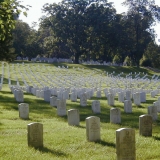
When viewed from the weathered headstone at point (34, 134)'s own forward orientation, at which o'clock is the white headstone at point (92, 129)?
The white headstone is roughly at 10 o'clock from the weathered headstone.

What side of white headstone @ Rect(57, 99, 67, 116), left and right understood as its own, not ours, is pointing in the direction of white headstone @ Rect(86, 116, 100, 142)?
front

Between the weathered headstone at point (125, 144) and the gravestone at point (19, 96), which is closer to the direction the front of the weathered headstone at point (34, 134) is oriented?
the weathered headstone

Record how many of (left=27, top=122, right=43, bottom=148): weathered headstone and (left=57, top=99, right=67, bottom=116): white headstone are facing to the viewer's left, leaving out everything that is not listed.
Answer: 0

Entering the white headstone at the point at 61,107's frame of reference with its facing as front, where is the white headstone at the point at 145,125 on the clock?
the white headstone at the point at 145,125 is roughly at 11 o'clock from the white headstone at the point at 61,107.

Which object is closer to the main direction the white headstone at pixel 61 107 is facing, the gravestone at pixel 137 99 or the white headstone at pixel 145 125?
the white headstone

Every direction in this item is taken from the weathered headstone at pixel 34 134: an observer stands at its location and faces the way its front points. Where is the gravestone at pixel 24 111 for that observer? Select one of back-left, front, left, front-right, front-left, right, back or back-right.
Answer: back-left

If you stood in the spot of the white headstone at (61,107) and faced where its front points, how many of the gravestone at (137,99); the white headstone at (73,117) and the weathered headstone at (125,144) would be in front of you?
2

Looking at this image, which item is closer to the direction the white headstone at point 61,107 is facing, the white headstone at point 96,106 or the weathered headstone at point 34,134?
the weathered headstone

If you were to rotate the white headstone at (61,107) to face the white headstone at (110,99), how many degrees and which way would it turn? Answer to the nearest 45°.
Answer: approximately 135° to its left

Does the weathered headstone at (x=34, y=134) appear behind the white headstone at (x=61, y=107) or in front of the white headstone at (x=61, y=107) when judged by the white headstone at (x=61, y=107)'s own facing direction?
in front

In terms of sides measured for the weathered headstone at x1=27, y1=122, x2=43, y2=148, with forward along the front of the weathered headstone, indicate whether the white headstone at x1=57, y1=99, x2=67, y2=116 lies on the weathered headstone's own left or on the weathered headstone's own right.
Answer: on the weathered headstone's own left

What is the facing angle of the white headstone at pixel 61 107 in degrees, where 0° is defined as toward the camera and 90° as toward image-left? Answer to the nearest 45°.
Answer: approximately 0°
